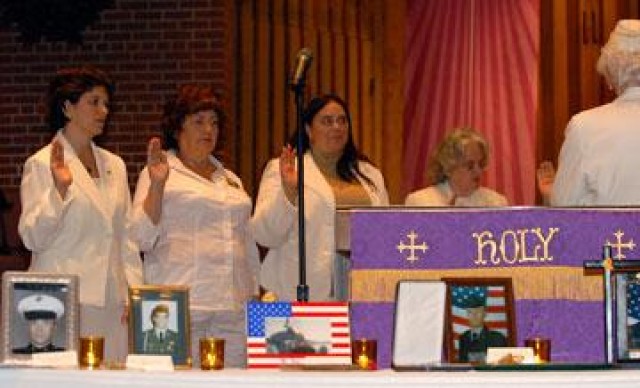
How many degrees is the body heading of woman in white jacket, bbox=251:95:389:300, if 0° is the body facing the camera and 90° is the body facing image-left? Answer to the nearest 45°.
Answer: approximately 315°

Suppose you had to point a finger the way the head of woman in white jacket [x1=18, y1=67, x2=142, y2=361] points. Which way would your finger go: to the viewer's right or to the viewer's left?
to the viewer's right

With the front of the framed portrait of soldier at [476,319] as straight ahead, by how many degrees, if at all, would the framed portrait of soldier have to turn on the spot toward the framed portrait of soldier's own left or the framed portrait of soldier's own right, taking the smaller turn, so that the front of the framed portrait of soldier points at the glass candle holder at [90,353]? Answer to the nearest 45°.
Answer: approximately 45° to the framed portrait of soldier's own right

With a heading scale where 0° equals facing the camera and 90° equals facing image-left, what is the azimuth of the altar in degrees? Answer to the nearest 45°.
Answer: approximately 0°

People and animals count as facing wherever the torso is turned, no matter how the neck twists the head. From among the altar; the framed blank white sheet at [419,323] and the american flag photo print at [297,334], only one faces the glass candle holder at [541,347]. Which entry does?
the altar

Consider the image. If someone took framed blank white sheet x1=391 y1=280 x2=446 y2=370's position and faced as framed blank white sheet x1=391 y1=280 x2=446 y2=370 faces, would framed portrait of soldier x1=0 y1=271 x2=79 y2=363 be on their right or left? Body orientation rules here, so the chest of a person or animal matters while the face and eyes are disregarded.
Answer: on their right

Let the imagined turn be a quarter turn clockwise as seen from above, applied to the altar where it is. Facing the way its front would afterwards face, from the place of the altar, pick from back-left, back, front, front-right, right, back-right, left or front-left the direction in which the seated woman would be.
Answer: right
